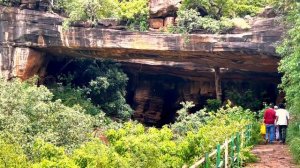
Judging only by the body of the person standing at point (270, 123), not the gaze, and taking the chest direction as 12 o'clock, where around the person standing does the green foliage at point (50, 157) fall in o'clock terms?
The green foliage is roughly at 7 o'clock from the person standing.

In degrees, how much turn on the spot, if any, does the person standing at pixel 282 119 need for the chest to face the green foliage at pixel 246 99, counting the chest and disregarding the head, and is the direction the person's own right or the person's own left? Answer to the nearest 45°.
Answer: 0° — they already face it

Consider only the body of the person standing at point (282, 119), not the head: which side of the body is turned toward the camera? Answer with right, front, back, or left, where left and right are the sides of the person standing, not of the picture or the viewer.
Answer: back

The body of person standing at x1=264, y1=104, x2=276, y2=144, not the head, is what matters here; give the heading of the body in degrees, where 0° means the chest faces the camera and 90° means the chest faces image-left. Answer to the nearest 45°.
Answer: approximately 180°

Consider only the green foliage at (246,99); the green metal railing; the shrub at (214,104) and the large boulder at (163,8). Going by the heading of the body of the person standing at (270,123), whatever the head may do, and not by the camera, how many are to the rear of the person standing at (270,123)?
1

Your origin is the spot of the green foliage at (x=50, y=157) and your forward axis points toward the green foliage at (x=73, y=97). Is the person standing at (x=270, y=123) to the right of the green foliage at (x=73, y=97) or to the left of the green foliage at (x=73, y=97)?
right

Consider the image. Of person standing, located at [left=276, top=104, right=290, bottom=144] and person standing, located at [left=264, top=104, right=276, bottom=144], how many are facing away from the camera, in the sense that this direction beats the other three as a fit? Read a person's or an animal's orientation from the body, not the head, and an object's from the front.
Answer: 2

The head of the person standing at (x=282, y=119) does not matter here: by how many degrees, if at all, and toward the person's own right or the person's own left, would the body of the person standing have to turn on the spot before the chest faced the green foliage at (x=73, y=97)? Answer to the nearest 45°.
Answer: approximately 45° to the person's own left
